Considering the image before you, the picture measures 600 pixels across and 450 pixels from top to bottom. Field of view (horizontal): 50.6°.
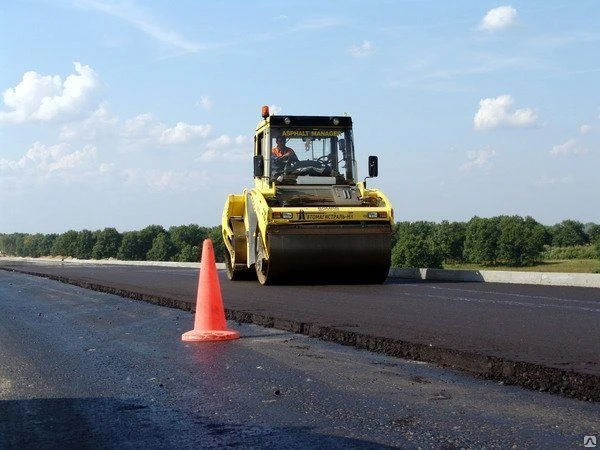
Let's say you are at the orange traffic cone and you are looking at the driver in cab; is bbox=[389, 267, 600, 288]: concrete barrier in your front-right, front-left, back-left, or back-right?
front-right

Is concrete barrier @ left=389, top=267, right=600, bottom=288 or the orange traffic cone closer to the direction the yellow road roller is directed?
the orange traffic cone

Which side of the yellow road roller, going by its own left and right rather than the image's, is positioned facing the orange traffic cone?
front

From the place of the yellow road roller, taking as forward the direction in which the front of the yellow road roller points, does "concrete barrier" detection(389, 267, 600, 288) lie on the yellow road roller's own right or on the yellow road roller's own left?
on the yellow road roller's own left

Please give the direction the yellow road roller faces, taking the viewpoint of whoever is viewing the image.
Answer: facing the viewer

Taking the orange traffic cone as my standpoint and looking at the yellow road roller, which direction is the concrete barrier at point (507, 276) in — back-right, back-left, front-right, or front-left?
front-right
